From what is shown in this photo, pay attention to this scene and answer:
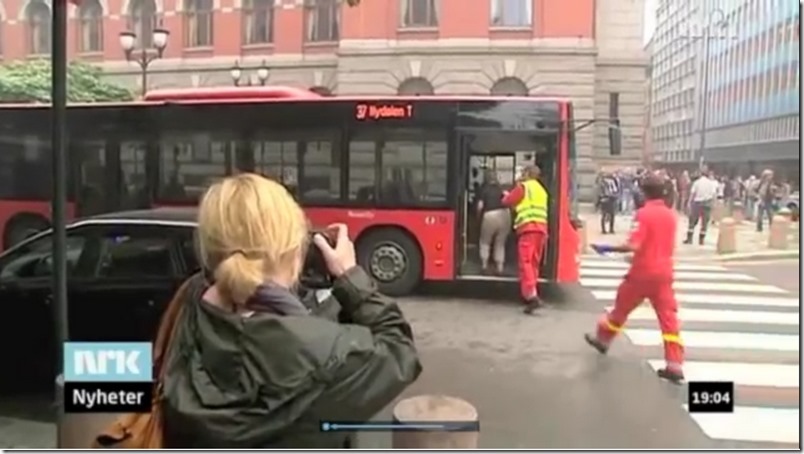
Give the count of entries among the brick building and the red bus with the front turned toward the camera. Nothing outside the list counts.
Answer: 1

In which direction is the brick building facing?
toward the camera

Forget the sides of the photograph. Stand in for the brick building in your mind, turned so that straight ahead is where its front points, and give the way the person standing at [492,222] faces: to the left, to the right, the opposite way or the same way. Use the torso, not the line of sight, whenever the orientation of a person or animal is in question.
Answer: the opposite way

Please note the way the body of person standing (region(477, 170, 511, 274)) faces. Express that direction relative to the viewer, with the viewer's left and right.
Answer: facing away from the viewer

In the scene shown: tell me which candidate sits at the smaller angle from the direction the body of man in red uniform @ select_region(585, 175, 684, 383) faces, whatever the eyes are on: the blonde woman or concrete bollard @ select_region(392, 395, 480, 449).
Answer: the concrete bollard

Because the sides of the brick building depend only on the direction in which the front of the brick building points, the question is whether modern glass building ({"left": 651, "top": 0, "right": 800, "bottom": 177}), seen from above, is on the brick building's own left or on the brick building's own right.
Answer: on the brick building's own left

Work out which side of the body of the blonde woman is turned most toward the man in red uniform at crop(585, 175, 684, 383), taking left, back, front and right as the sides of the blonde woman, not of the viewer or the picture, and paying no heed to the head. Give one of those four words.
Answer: front
